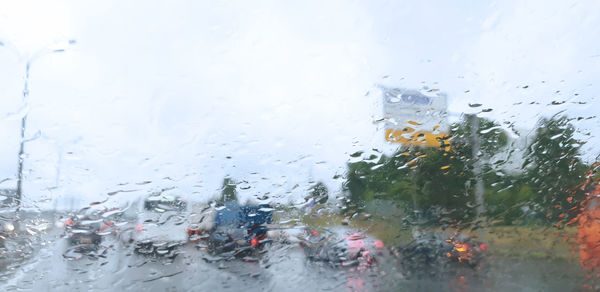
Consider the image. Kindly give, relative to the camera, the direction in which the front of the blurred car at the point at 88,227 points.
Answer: facing away from the viewer

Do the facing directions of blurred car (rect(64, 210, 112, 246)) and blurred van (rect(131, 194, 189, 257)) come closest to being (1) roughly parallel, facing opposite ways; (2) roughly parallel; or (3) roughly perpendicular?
roughly parallel

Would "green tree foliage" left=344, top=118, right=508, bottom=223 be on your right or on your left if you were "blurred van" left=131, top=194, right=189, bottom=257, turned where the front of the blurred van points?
on your right

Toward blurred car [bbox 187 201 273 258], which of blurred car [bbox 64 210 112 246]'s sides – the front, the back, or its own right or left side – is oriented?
right

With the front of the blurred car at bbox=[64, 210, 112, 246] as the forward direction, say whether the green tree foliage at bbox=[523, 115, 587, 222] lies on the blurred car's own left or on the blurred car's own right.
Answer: on the blurred car's own right

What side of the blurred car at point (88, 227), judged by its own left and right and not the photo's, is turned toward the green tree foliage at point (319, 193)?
front

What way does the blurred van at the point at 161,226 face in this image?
away from the camera

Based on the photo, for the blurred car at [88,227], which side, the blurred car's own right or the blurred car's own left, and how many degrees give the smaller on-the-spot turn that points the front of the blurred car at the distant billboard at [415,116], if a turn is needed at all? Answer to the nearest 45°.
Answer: approximately 90° to the blurred car's own right
